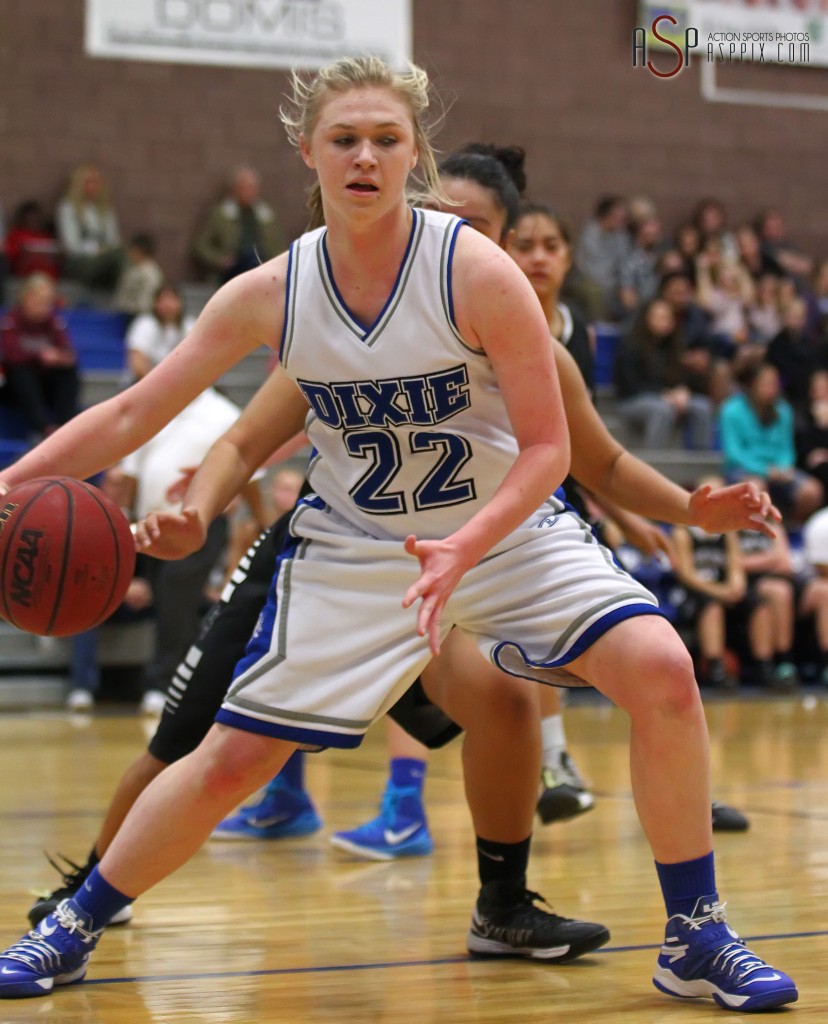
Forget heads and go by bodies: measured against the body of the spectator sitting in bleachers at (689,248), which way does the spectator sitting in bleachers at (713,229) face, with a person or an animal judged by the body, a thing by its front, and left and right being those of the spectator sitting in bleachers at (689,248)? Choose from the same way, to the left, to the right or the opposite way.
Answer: the same way

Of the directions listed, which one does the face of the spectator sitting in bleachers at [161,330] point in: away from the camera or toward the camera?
toward the camera

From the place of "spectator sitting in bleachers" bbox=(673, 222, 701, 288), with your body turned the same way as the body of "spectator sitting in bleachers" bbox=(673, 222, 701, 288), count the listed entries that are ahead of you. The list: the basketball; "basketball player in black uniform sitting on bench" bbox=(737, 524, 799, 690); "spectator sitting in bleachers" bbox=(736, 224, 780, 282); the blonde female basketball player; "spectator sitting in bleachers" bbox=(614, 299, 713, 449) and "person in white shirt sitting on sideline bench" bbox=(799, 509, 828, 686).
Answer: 5

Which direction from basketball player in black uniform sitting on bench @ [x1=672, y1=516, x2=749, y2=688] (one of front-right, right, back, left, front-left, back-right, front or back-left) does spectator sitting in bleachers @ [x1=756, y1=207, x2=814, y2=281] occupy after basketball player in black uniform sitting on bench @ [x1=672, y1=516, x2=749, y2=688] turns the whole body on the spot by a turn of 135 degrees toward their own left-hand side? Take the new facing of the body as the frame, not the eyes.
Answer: front-left

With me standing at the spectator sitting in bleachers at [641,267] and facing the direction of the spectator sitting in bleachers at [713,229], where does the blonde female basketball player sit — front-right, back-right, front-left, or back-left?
back-right

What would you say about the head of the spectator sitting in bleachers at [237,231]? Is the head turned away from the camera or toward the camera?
toward the camera

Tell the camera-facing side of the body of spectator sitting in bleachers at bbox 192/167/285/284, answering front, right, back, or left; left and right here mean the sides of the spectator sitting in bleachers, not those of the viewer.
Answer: front

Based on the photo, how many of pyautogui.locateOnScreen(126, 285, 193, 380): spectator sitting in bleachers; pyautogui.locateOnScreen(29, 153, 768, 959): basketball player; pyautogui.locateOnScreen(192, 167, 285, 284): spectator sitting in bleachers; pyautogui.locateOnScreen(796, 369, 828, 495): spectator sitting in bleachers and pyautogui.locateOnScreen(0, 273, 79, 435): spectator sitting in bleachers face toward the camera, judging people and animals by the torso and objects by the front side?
5

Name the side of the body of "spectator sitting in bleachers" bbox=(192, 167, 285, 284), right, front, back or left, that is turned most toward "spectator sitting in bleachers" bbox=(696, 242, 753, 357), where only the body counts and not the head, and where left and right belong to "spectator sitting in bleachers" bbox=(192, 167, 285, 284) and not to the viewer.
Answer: left

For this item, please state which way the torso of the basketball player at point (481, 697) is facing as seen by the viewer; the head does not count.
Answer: toward the camera

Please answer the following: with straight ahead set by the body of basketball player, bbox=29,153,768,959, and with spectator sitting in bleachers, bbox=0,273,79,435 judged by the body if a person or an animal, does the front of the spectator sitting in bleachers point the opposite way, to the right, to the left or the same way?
the same way

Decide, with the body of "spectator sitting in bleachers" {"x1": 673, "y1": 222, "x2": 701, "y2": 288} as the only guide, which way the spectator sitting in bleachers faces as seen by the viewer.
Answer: toward the camera

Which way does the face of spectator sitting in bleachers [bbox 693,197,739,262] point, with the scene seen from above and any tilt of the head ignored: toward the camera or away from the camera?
toward the camera

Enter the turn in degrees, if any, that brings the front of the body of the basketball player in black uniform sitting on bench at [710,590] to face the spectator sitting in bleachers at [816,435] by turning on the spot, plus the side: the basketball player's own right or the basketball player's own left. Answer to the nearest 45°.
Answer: approximately 180°

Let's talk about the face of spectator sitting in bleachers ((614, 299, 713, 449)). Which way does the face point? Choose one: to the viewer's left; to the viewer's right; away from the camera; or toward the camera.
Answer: toward the camera

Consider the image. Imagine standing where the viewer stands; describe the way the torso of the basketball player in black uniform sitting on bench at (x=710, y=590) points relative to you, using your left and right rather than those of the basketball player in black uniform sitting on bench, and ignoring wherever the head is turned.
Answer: facing the viewer
